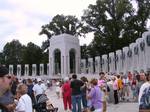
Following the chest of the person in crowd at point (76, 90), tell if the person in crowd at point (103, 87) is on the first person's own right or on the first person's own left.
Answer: on the first person's own right

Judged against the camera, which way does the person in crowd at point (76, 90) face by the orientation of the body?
away from the camera

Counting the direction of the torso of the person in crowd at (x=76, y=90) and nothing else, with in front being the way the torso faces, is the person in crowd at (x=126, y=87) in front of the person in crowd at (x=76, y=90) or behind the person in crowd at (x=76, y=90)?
in front
